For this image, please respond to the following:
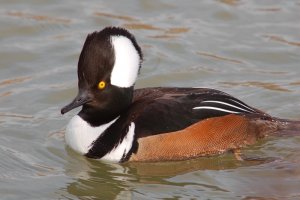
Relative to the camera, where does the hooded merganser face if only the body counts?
to the viewer's left
